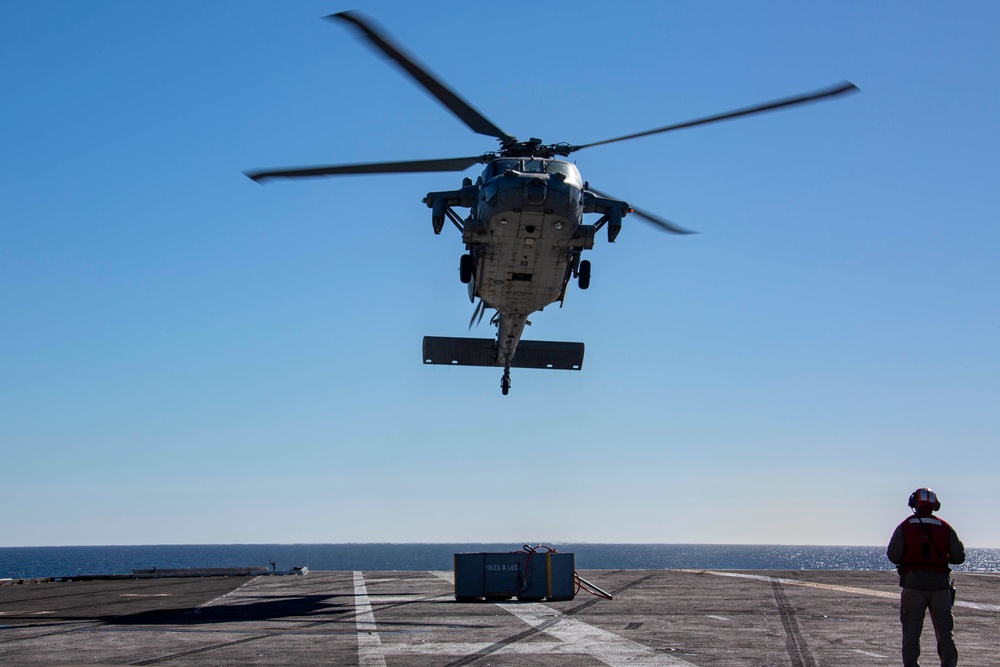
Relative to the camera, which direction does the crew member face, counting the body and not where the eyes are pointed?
away from the camera

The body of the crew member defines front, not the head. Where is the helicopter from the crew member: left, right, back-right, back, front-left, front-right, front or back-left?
front-left
